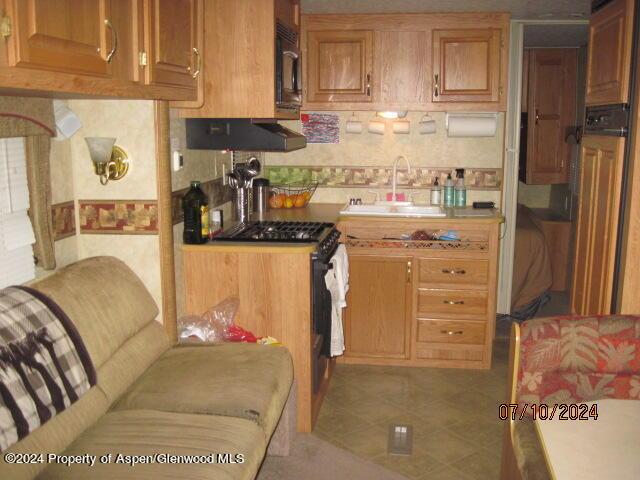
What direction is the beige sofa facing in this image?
to the viewer's right

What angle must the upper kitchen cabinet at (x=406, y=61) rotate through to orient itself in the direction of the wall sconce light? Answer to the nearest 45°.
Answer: approximately 45° to its right

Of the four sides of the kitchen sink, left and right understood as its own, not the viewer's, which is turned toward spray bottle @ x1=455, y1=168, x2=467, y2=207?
left

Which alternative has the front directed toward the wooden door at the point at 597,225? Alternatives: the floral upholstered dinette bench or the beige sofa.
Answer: the beige sofa

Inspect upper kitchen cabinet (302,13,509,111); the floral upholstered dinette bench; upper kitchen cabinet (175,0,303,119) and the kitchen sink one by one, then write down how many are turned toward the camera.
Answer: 3
